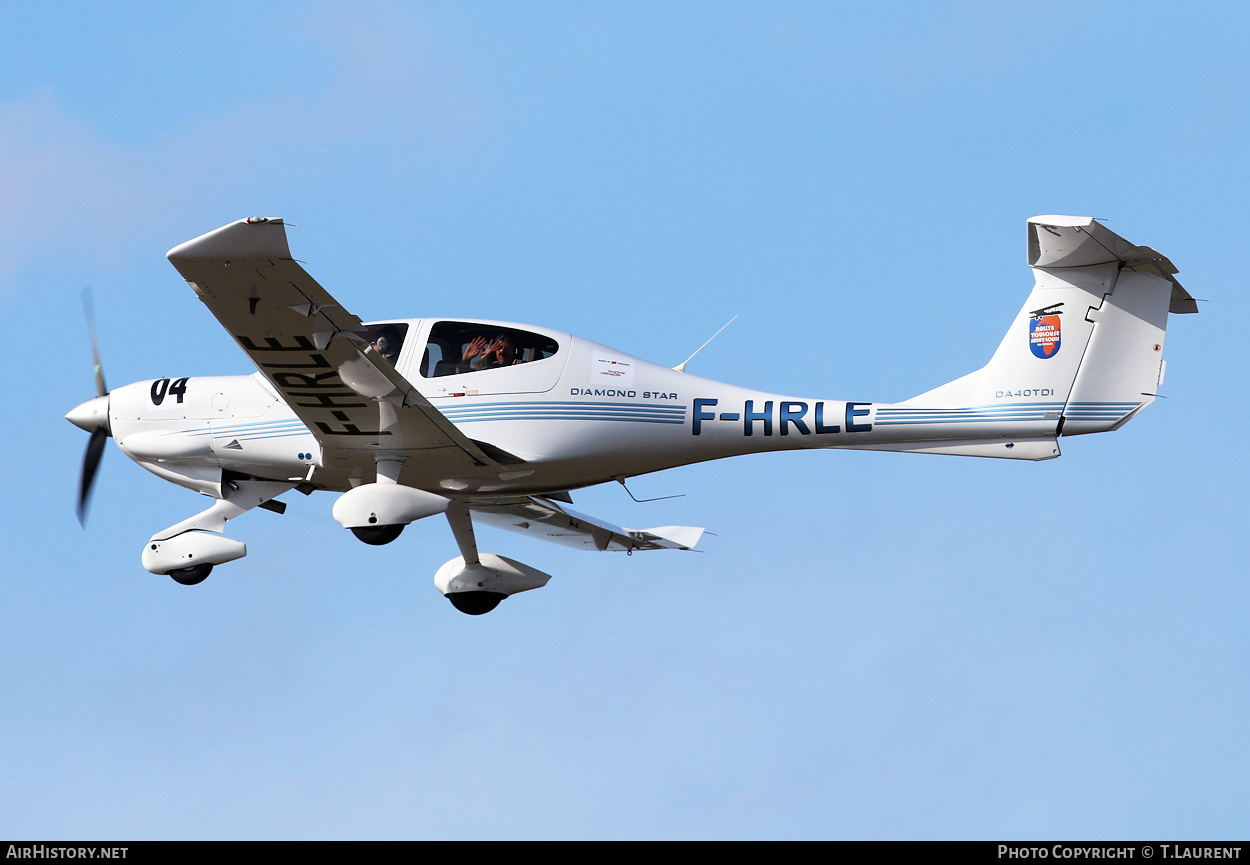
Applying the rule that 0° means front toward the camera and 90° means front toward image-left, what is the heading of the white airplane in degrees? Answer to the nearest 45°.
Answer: approximately 90°
